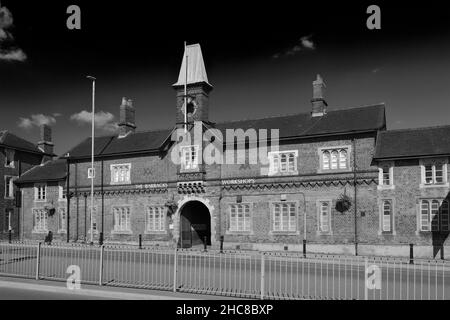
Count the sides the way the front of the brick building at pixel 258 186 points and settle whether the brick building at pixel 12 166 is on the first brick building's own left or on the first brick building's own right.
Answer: on the first brick building's own right

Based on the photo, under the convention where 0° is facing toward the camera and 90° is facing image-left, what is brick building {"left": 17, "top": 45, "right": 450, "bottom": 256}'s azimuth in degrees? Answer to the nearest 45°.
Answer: approximately 45°
